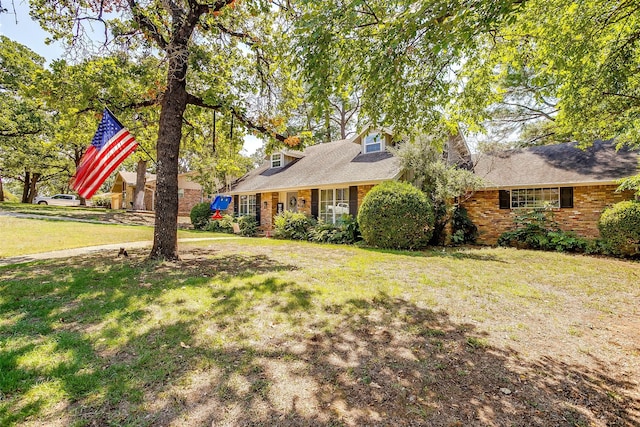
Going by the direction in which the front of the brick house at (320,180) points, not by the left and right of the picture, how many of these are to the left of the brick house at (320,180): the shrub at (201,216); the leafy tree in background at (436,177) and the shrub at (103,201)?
1

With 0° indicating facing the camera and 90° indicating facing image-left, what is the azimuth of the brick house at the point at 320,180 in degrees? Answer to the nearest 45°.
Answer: approximately 45°

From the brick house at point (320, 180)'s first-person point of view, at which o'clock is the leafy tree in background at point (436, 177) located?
The leafy tree in background is roughly at 9 o'clock from the brick house.

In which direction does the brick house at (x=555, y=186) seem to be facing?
toward the camera

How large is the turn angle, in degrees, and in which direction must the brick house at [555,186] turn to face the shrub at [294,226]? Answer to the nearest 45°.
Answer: approximately 45° to its right

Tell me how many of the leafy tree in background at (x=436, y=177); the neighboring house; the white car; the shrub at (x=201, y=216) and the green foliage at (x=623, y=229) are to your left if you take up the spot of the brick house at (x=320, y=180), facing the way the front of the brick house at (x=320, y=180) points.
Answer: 2

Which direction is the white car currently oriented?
to the viewer's left

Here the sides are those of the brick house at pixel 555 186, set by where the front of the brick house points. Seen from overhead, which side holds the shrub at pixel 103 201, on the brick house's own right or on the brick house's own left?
on the brick house's own right
